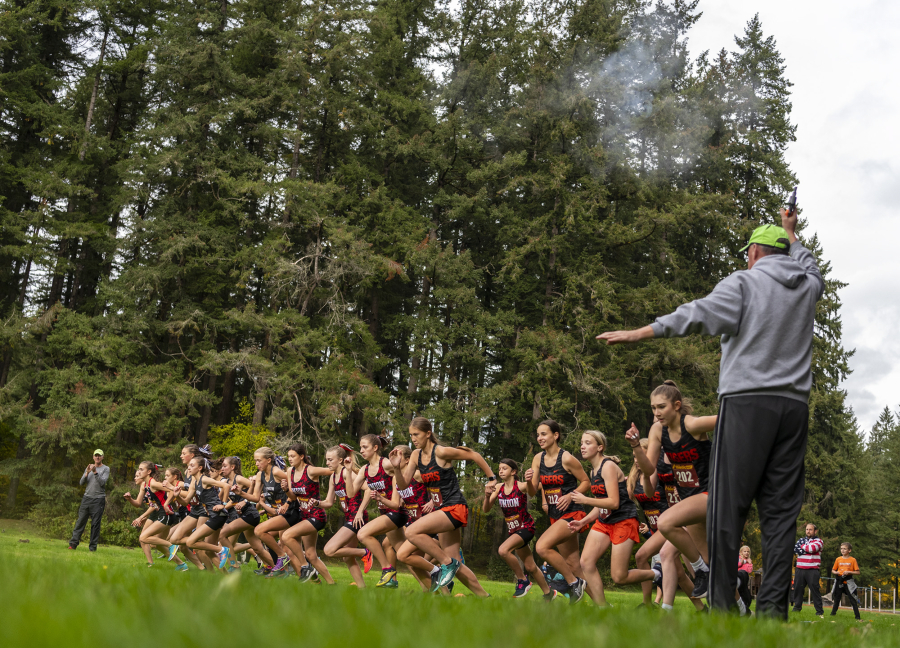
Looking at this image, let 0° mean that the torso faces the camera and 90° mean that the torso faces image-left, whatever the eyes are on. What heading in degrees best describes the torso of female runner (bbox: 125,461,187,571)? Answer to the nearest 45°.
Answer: approximately 90°

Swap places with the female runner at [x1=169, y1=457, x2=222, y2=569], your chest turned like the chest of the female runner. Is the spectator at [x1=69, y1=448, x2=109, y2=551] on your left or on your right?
on your right

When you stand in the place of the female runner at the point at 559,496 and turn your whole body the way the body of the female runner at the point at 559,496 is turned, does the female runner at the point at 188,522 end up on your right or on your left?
on your right

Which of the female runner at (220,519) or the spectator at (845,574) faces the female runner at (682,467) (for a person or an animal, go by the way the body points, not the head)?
the spectator

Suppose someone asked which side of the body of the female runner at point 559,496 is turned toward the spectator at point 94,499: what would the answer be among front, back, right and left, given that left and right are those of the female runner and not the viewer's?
right

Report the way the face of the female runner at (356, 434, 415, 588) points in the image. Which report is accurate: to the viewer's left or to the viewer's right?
to the viewer's left

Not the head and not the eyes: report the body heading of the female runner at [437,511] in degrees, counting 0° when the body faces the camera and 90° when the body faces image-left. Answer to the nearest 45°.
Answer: approximately 45°

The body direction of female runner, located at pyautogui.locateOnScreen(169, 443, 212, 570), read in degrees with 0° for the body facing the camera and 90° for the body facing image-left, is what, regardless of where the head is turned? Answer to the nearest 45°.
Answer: approximately 90°
